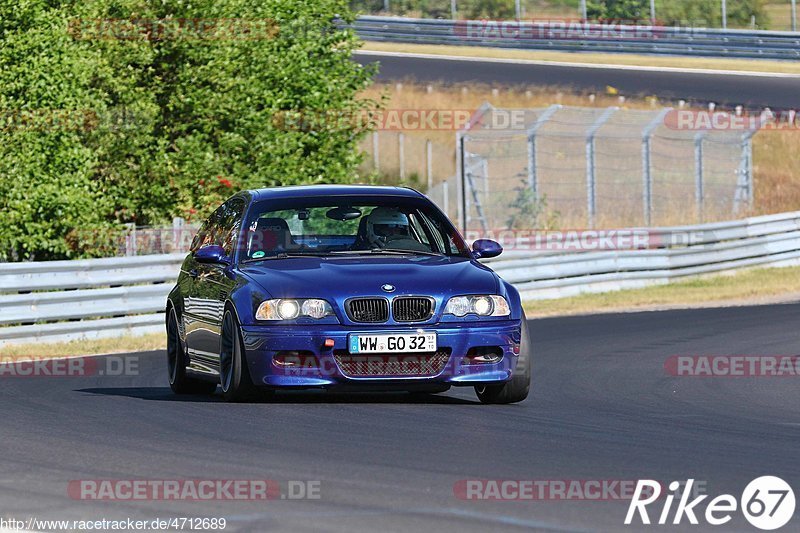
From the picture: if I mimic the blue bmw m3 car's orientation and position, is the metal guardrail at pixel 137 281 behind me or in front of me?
behind

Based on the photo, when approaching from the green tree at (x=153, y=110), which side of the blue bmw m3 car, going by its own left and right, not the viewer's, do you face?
back

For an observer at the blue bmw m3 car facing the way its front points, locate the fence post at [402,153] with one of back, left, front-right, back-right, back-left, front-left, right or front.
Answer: back

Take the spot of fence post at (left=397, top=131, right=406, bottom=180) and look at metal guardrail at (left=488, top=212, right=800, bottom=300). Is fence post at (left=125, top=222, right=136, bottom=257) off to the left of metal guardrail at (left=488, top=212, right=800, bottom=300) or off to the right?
right

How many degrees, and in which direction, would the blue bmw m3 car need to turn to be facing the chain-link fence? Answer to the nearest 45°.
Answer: approximately 180°

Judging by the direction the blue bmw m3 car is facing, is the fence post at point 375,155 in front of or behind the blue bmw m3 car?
behind

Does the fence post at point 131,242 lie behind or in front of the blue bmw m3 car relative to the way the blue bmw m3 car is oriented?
behind

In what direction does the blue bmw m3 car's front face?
toward the camera
